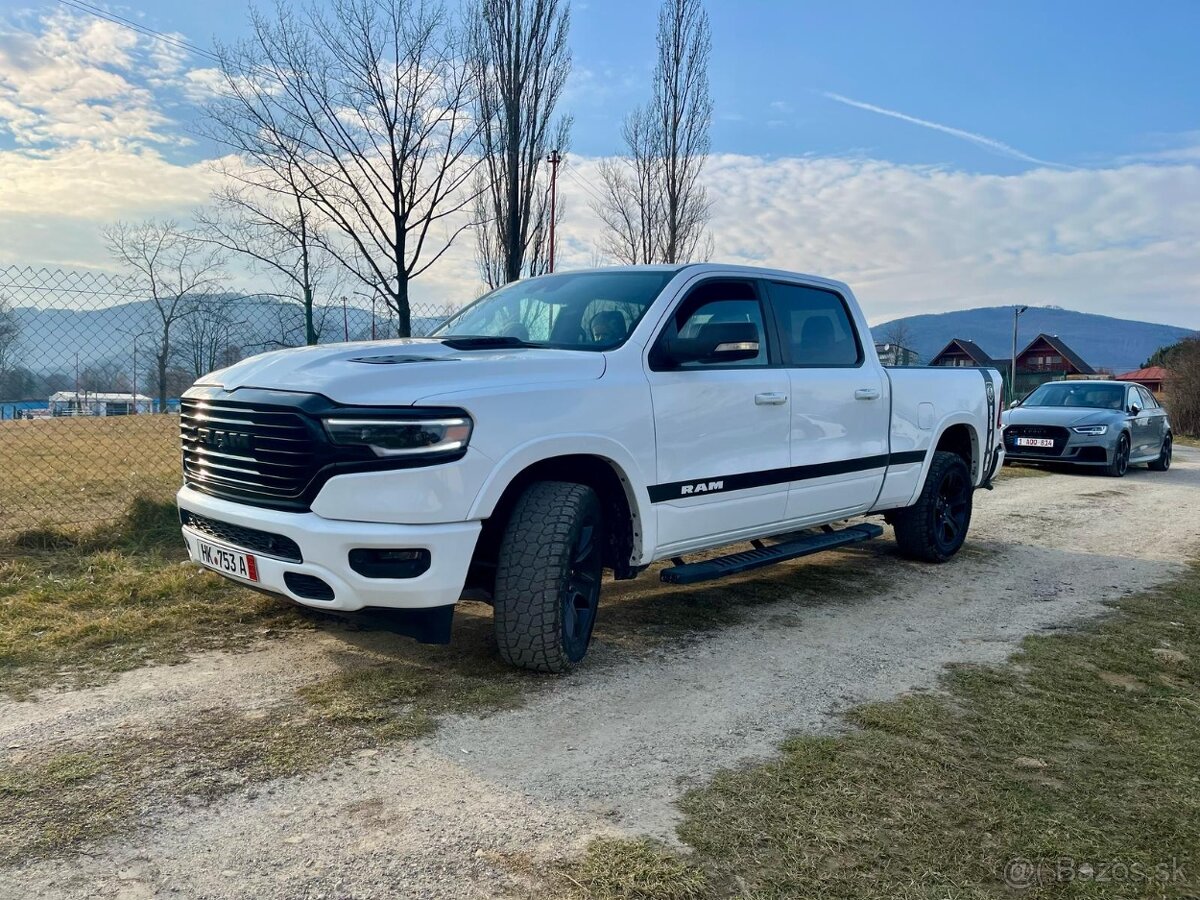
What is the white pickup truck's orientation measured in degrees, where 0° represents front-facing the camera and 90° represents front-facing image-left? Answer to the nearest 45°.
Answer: approximately 45°

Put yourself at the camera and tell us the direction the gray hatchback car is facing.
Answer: facing the viewer and to the left of the viewer

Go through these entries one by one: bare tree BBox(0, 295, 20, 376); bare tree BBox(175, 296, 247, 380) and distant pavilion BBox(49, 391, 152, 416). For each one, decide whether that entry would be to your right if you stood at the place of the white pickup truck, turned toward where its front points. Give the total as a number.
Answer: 3

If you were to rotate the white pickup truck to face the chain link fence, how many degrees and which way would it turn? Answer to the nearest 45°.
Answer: approximately 90° to its right

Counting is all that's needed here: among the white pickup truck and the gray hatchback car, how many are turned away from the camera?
0

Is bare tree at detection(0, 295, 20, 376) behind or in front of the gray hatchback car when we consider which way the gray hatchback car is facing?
in front

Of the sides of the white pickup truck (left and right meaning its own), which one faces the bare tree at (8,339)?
right

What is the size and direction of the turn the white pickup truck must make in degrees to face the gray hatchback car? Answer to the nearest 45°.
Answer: approximately 180°

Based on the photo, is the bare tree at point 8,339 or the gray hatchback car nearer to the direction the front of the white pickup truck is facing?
the bare tree

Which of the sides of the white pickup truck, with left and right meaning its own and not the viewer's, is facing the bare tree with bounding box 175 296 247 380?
right

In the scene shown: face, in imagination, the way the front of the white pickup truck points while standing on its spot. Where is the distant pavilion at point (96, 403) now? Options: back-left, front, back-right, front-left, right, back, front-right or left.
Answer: right
